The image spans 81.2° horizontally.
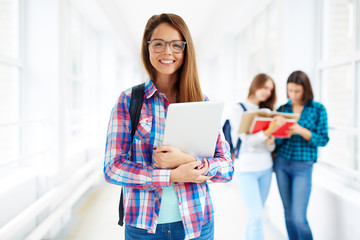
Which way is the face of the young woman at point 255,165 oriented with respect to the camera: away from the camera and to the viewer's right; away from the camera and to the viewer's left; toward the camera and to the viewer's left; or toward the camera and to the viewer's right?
toward the camera and to the viewer's right

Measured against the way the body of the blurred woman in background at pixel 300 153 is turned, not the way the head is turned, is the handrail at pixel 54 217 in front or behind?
in front

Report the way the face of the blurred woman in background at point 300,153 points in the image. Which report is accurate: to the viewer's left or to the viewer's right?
to the viewer's left

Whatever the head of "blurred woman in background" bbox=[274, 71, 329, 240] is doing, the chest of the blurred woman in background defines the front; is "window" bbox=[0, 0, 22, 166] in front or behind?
in front

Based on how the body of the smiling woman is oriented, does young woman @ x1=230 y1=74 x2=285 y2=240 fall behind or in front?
behind

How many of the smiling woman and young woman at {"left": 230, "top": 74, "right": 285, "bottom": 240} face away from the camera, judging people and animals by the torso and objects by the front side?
0

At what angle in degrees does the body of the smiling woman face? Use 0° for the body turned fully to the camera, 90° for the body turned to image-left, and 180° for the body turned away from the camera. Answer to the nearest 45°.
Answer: approximately 0°

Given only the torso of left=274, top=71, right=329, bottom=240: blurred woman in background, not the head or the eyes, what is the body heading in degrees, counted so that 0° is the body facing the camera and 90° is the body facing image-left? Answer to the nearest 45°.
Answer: approximately 45°

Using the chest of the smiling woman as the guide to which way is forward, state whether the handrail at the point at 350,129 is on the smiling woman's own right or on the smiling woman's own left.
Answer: on the smiling woman's own left

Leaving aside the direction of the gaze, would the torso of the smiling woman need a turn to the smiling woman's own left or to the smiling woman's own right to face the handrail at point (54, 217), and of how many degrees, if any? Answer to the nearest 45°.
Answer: approximately 135° to the smiling woman's own right
